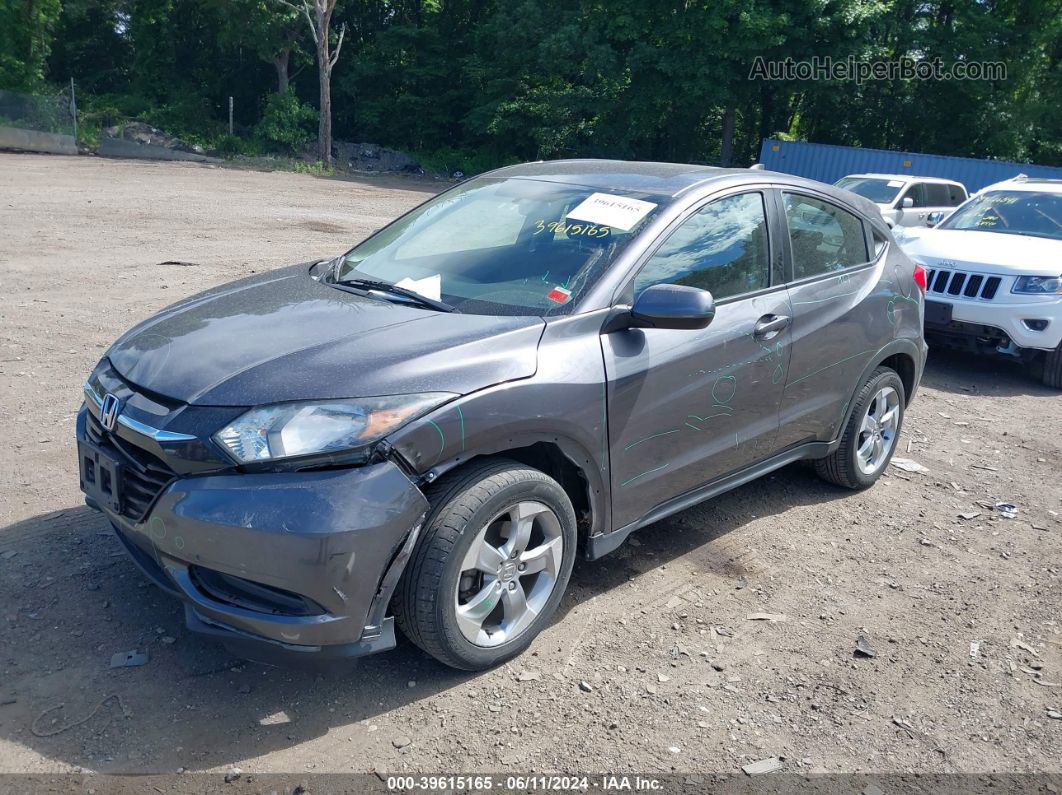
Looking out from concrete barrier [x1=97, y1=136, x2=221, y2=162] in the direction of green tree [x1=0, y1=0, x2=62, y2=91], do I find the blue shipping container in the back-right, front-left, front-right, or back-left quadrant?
back-right

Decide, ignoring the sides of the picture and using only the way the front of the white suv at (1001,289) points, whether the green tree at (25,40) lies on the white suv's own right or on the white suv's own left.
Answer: on the white suv's own right

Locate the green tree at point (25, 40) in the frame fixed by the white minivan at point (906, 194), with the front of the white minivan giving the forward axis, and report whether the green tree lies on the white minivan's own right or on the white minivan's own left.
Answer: on the white minivan's own right

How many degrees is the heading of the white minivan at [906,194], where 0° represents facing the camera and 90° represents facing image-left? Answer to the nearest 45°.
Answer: approximately 45°

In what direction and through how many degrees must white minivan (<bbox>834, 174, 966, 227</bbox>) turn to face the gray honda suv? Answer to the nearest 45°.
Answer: approximately 45° to its left

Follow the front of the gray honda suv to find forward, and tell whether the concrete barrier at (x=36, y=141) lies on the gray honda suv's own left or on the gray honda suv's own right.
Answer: on the gray honda suv's own right

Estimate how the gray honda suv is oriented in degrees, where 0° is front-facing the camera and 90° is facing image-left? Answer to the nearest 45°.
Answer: approximately 45°
